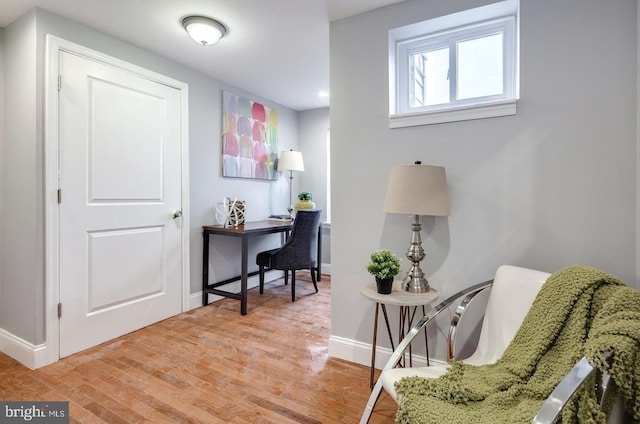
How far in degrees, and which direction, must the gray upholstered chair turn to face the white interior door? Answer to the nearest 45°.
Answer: approximately 90° to its left

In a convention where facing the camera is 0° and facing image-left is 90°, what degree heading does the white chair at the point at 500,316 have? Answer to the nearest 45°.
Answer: approximately 45°

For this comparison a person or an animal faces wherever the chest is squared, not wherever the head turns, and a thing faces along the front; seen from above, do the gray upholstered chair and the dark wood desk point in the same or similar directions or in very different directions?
very different directions

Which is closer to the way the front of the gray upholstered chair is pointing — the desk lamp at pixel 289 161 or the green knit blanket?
the desk lamp

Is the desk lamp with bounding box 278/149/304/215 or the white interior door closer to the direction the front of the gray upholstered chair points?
the desk lamp

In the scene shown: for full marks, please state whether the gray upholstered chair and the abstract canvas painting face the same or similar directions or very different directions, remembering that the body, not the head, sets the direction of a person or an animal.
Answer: very different directions
